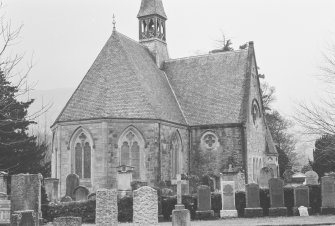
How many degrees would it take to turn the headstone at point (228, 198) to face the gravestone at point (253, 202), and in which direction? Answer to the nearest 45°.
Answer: approximately 45° to its left

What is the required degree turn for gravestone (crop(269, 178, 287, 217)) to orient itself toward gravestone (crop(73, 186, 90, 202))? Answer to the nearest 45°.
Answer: approximately 90° to its right

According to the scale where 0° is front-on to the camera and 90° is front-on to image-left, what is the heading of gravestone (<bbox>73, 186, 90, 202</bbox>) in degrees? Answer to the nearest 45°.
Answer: approximately 0°

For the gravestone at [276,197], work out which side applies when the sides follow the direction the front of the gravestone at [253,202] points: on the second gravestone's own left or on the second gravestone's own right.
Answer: on the second gravestone's own left

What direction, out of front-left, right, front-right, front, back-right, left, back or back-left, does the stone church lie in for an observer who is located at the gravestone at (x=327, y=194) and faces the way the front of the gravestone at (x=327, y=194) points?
back-right

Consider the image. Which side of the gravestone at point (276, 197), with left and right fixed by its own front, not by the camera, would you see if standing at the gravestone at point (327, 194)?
left

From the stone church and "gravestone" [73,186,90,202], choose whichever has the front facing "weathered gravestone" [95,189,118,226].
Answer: the gravestone

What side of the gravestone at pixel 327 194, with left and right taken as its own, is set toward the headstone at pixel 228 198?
right
